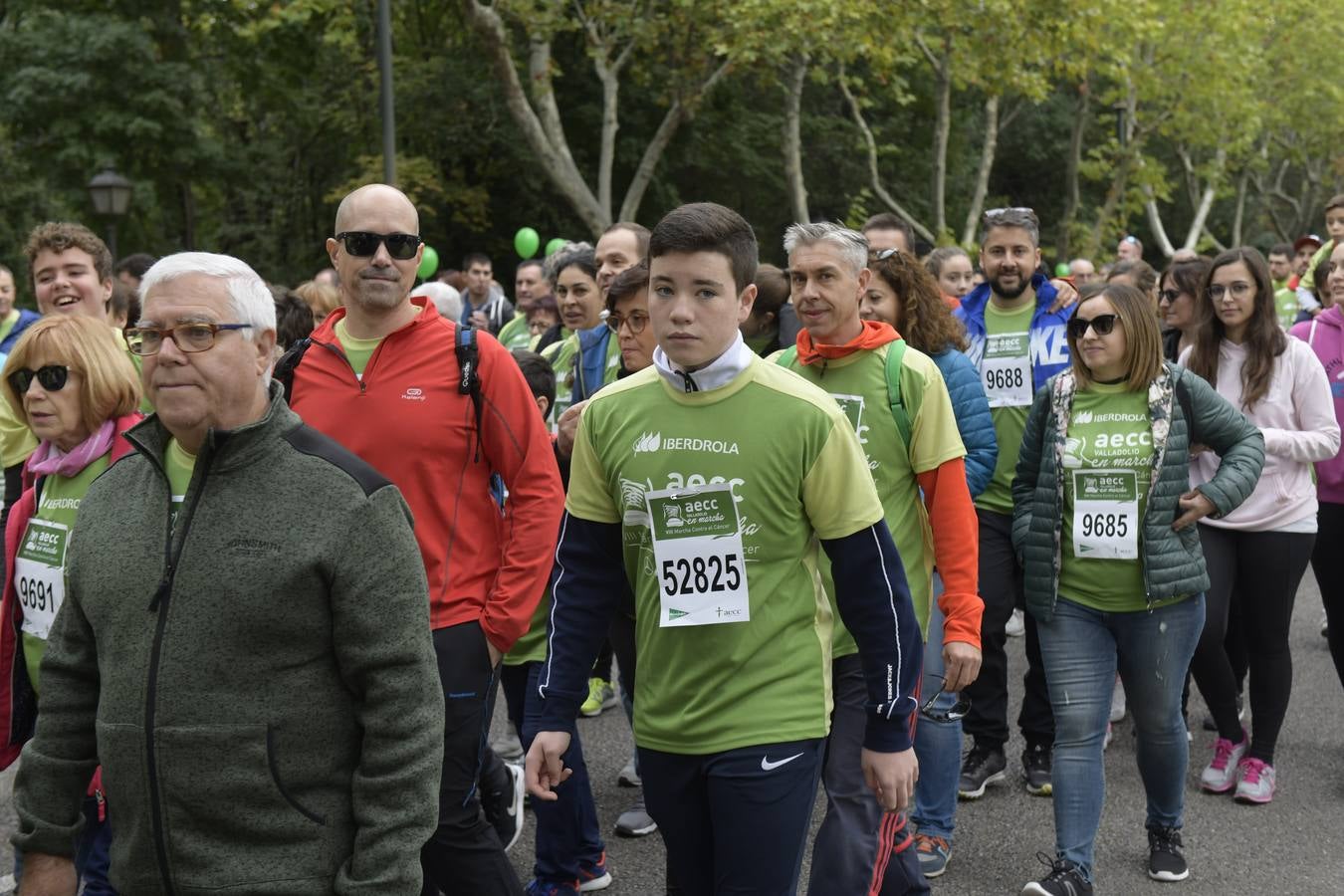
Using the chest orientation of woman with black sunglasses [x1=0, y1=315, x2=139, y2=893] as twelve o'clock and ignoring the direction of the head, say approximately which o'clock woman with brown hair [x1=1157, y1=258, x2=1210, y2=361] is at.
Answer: The woman with brown hair is roughly at 7 o'clock from the woman with black sunglasses.

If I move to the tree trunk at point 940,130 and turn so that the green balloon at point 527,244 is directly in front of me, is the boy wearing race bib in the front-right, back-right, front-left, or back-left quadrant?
front-left

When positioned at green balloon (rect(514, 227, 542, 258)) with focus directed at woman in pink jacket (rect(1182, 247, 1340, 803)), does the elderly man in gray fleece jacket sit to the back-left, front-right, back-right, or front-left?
front-right

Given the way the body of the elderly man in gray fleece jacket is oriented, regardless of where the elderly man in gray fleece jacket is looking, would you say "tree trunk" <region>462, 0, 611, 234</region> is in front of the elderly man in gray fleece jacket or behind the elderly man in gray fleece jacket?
behind

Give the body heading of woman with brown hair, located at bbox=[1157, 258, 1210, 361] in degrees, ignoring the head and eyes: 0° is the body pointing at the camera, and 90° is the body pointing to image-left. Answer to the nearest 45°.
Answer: approximately 45°

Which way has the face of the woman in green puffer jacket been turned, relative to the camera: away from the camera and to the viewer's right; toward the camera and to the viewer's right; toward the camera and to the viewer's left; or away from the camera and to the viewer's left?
toward the camera and to the viewer's left

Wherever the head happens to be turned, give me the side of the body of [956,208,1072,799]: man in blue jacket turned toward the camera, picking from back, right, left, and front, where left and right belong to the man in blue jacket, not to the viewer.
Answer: front

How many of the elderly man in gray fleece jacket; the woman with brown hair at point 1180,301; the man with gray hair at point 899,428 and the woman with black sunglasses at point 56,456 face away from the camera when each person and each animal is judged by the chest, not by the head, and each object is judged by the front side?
0

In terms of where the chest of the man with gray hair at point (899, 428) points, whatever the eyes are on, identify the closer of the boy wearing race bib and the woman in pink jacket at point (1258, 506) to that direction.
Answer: the boy wearing race bib

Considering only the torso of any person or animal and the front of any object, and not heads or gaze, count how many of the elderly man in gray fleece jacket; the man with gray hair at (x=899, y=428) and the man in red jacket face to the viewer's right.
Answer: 0

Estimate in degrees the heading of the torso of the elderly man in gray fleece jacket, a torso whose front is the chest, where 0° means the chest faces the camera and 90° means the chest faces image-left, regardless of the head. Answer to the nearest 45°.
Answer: approximately 45°

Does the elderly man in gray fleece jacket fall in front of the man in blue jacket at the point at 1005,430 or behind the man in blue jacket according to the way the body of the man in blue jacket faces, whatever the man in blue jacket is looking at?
in front

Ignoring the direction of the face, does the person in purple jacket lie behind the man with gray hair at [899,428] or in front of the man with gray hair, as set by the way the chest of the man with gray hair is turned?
behind

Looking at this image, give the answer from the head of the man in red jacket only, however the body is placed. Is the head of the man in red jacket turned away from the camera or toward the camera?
toward the camera

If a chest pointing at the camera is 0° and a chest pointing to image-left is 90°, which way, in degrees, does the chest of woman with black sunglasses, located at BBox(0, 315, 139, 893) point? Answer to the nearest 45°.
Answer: approximately 45°

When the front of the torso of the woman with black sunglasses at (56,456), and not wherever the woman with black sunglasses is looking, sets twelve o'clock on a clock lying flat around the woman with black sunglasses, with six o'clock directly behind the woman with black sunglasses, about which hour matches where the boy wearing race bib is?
The boy wearing race bib is roughly at 9 o'clock from the woman with black sunglasses.
